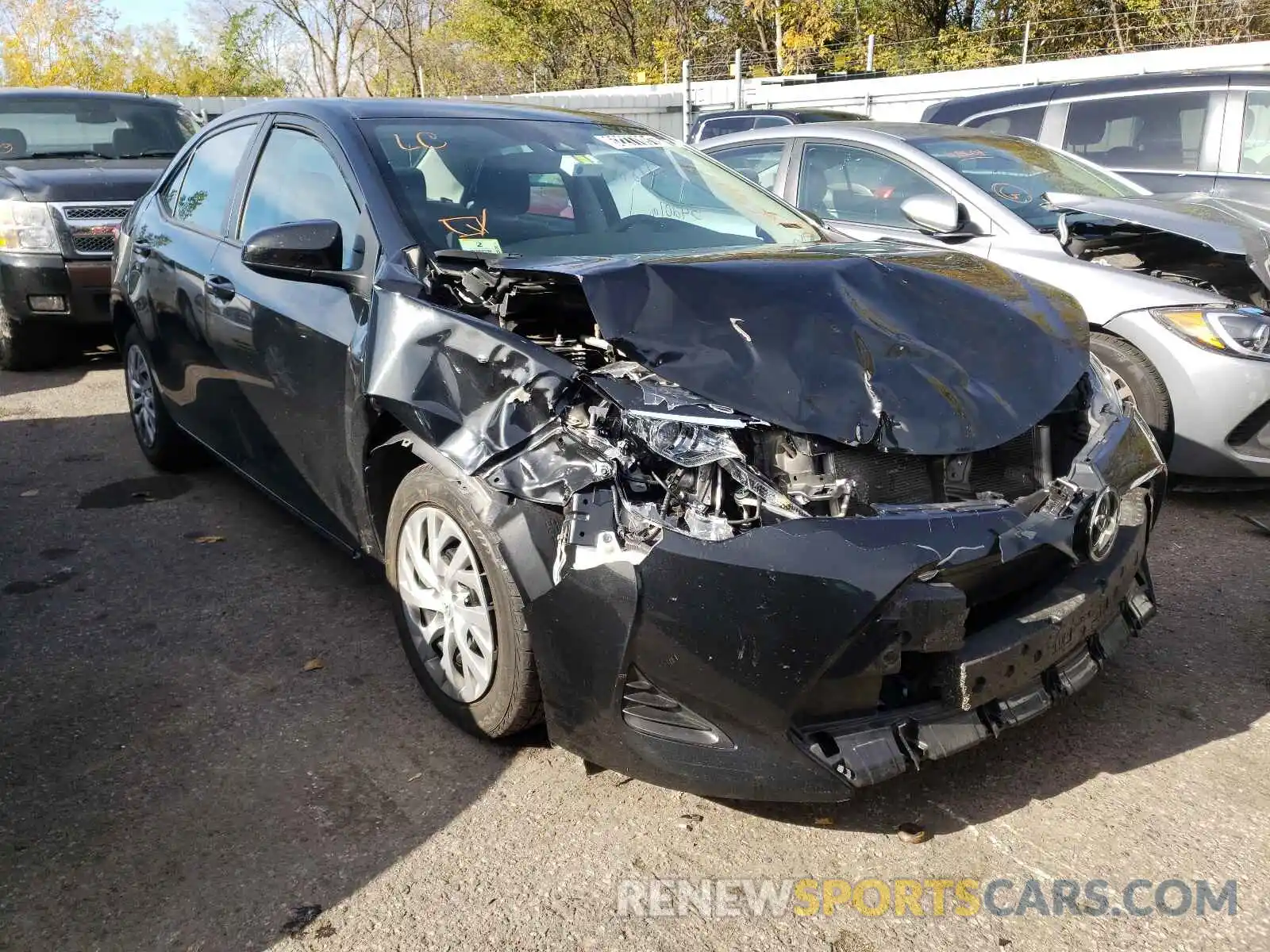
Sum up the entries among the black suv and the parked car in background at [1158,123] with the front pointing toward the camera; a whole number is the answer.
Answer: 1

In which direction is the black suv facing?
toward the camera

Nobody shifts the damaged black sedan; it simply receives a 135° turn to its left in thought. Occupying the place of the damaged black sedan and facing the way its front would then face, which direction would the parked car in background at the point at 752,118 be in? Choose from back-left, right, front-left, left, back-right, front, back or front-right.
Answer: front

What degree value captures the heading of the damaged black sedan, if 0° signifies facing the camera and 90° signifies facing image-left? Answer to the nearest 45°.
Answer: approximately 315°

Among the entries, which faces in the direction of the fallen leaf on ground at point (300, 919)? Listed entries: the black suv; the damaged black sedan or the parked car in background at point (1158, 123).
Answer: the black suv

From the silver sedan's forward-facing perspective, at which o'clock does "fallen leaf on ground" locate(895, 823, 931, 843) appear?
The fallen leaf on ground is roughly at 2 o'clock from the silver sedan.

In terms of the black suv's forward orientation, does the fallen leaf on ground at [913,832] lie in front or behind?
in front

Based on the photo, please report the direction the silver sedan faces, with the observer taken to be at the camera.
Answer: facing the viewer and to the right of the viewer

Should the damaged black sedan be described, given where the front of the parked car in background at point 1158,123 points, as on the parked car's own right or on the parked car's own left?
on the parked car's own right

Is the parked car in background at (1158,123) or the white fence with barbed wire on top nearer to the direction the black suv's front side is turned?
the parked car in background

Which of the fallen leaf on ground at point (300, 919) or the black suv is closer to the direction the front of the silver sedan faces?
the fallen leaf on ground

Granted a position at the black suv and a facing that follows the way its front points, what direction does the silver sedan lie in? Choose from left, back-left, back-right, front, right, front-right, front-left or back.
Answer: front-left
